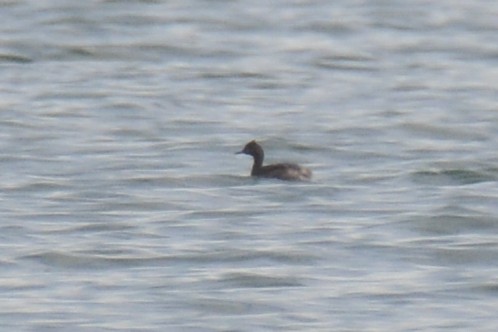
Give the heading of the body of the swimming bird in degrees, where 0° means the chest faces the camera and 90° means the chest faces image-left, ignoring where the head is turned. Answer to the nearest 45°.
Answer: approximately 90°
